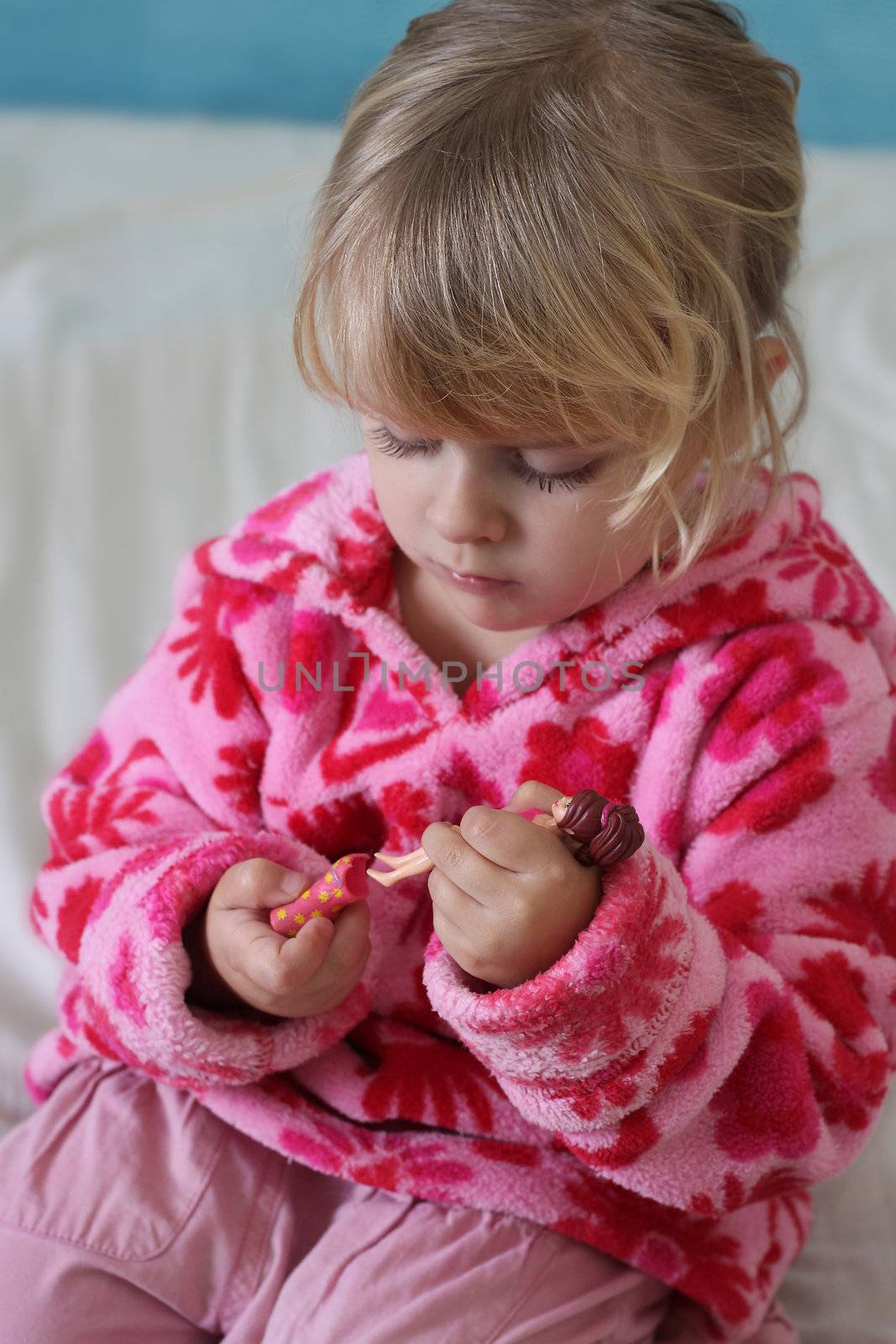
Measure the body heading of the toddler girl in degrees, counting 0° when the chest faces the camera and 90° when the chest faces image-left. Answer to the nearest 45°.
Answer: approximately 45°
